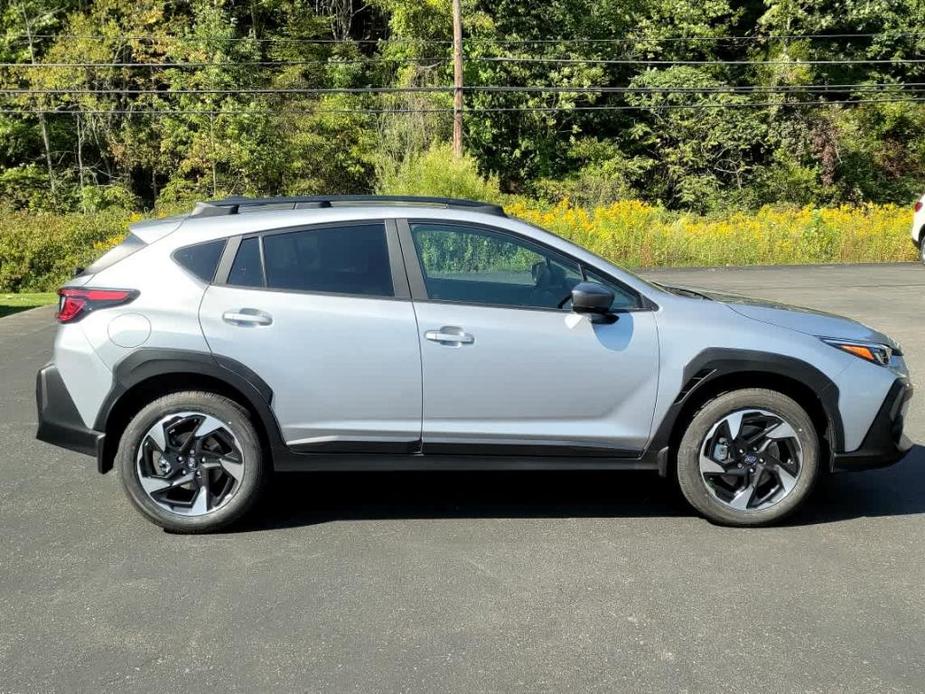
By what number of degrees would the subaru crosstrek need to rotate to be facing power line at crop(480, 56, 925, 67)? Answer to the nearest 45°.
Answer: approximately 90° to its left

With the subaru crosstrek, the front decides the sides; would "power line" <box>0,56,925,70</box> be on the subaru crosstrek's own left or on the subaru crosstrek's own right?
on the subaru crosstrek's own left

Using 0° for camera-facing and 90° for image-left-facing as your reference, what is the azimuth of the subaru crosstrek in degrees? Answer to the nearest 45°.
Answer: approximately 270°

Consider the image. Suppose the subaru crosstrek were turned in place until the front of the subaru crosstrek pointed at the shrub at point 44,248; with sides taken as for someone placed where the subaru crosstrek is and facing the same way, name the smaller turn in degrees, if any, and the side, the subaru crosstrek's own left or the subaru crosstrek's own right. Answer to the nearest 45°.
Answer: approximately 135° to the subaru crosstrek's own left

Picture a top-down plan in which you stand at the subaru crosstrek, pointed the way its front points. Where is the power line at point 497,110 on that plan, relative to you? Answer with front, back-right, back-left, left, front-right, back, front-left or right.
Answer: left

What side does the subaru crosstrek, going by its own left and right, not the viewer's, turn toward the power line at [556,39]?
left

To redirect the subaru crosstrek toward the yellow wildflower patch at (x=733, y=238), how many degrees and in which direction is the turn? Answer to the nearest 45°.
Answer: approximately 90° to its left

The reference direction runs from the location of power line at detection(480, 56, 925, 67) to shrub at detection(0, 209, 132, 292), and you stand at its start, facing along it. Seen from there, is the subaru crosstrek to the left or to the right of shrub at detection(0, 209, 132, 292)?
left

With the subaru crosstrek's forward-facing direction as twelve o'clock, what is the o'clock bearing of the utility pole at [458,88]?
The utility pole is roughly at 9 o'clock from the subaru crosstrek.

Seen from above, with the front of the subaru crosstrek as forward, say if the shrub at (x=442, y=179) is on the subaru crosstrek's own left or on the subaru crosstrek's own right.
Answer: on the subaru crosstrek's own left
